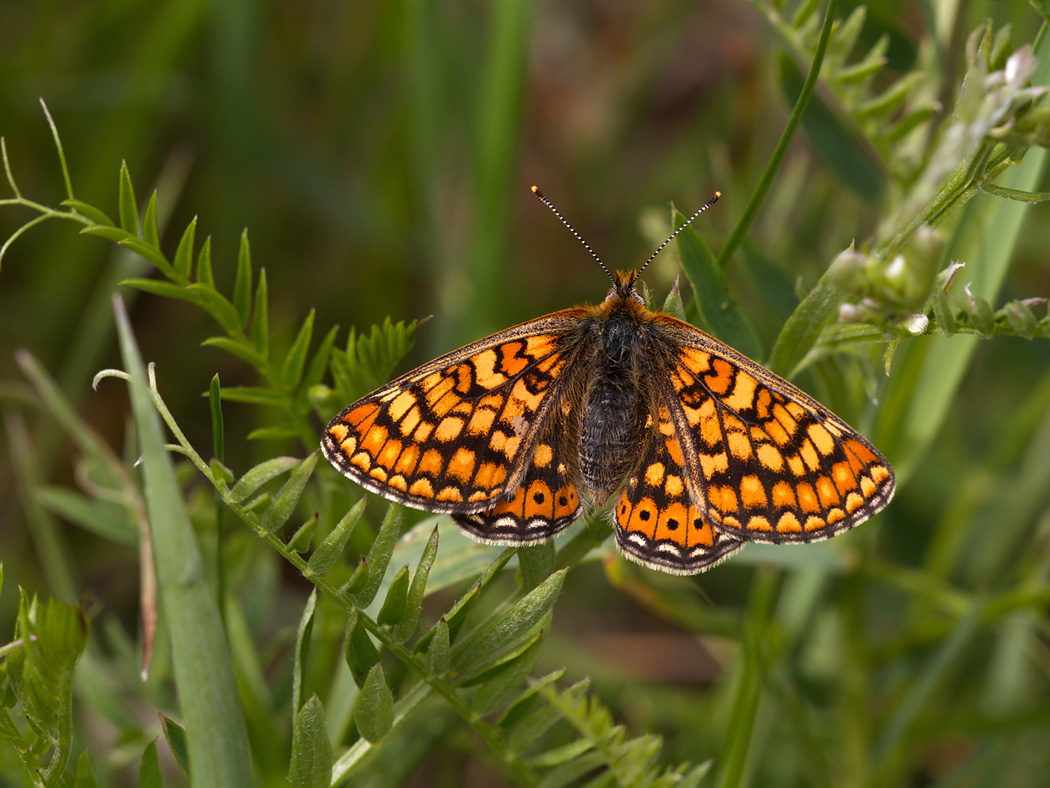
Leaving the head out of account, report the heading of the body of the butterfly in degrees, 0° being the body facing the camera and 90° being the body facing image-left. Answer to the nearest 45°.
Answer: approximately 180°

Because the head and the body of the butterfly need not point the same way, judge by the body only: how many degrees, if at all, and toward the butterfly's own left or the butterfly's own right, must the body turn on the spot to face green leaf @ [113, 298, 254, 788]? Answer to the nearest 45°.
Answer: approximately 135° to the butterfly's own left
